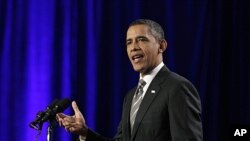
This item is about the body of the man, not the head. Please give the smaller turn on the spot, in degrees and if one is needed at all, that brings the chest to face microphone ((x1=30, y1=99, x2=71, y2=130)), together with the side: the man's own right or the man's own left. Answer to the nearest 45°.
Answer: approximately 45° to the man's own right

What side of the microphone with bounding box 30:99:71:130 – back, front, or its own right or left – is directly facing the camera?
right

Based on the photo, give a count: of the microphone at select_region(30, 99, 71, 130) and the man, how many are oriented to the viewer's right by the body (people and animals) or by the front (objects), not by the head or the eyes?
1

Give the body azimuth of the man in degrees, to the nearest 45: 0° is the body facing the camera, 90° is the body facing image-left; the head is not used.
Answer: approximately 45°

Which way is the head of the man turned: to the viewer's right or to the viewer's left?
to the viewer's left

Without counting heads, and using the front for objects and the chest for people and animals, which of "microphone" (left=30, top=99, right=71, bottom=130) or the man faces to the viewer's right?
the microphone
